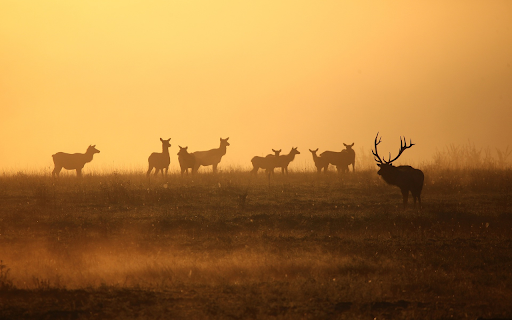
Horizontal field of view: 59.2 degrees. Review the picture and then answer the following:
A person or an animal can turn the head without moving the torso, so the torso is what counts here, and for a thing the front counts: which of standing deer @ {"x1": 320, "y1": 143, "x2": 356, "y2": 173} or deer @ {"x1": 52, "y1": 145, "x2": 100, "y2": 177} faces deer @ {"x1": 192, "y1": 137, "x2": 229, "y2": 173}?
deer @ {"x1": 52, "y1": 145, "x2": 100, "y2": 177}

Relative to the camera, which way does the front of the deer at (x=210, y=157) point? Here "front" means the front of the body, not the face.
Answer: to the viewer's right

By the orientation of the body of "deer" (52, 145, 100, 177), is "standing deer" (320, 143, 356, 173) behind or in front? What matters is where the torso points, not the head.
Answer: in front

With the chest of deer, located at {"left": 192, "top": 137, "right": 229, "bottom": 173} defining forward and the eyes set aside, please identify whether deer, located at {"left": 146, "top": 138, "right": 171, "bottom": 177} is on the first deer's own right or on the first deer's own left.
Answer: on the first deer's own right

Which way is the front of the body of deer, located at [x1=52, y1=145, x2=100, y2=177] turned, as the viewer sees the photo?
to the viewer's right

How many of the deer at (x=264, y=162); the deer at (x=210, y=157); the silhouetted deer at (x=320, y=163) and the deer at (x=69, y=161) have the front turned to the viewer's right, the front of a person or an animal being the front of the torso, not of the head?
3

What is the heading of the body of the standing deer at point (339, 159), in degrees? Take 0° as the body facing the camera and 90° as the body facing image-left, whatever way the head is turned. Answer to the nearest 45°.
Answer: approximately 270°

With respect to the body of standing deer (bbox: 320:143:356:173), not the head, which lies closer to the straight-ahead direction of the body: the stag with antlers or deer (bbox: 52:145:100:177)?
the stag with antlers

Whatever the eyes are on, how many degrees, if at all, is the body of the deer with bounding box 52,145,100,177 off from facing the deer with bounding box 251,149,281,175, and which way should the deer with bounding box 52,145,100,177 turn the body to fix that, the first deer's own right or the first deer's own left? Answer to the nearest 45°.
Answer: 0° — it already faces it

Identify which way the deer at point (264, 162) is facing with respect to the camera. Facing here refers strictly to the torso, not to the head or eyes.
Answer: to the viewer's right

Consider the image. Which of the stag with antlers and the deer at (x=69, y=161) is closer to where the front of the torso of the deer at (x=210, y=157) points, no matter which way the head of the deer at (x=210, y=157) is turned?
the stag with antlers

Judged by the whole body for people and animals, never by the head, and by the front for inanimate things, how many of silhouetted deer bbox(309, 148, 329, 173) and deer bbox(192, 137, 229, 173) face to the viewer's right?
1

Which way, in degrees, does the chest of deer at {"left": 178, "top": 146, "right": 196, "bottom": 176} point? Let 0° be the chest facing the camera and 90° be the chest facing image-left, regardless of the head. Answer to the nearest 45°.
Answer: approximately 45°

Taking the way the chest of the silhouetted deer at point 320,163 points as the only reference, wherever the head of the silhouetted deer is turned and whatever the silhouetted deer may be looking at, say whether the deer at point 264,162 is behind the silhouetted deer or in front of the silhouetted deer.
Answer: in front
